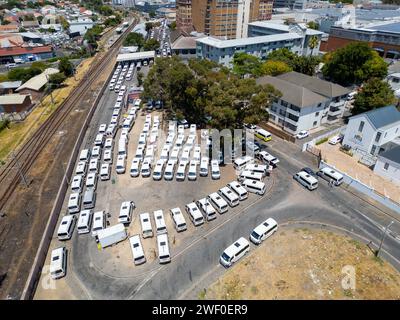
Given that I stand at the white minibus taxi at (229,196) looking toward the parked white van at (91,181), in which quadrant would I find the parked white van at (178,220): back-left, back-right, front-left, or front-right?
front-left

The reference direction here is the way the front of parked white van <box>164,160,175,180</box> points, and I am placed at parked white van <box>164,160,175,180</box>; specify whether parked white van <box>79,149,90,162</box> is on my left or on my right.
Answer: on my right

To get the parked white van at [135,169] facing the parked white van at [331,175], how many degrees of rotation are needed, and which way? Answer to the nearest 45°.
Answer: approximately 90° to its left

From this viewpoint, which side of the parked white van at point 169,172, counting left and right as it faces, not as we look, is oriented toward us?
front

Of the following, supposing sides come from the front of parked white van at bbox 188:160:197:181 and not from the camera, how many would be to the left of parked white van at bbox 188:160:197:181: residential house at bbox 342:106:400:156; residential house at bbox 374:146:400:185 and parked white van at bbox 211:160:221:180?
3

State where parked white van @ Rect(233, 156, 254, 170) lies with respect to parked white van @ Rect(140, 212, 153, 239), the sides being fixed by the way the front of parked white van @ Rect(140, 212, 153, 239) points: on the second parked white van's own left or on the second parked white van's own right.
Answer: on the second parked white van's own left

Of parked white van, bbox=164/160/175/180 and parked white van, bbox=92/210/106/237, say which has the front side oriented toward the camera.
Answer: parked white van, bbox=164/160/175/180

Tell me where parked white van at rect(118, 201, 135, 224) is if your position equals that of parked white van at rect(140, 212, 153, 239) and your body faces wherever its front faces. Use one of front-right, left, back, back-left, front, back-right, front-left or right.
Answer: back-right

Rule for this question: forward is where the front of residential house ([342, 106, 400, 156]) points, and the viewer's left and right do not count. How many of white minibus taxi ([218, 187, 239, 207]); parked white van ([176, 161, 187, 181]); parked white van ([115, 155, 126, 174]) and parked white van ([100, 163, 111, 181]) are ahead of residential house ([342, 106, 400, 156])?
4

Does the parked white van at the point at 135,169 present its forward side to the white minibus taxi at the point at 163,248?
yes

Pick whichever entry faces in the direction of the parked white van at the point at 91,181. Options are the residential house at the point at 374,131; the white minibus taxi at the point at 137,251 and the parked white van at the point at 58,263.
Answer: the residential house

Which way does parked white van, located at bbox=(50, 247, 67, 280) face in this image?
toward the camera

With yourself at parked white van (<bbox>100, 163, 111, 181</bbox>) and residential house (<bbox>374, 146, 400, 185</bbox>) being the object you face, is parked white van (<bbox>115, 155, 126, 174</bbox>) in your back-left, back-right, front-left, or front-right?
front-left

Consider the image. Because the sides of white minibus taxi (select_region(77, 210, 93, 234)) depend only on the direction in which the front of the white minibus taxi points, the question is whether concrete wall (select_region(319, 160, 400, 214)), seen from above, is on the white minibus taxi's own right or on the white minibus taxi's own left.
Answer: on the white minibus taxi's own left

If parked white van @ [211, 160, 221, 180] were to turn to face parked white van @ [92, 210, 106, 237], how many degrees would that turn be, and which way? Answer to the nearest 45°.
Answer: approximately 45° to its right

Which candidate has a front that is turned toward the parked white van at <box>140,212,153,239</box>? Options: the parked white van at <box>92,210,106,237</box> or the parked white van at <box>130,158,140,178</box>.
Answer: the parked white van at <box>130,158,140,178</box>

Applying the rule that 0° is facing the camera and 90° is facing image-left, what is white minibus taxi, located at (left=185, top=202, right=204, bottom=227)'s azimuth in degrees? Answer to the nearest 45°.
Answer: approximately 315°
